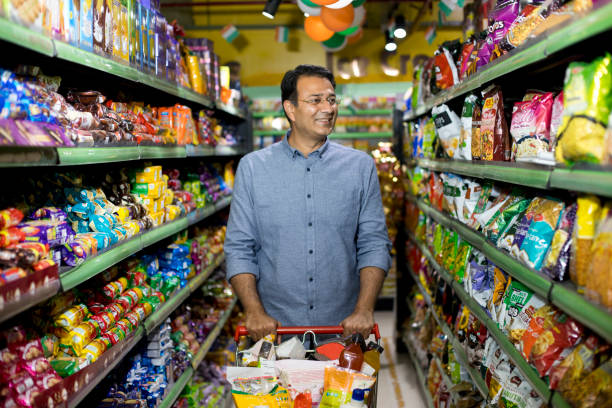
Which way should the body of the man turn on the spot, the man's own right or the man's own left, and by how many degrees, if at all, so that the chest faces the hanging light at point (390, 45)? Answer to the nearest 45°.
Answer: approximately 180°

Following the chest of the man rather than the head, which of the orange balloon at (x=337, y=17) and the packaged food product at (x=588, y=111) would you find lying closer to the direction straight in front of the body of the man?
the packaged food product

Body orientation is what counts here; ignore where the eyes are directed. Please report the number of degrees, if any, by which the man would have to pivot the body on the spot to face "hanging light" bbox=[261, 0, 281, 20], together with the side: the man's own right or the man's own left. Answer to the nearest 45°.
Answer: approximately 180°

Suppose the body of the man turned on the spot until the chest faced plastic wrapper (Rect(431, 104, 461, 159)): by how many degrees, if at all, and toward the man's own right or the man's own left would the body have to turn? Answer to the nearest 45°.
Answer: approximately 135° to the man's own left

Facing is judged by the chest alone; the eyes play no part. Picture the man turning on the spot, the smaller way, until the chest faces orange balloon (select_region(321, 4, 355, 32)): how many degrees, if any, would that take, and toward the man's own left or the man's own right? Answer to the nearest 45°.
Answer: approximately 180°

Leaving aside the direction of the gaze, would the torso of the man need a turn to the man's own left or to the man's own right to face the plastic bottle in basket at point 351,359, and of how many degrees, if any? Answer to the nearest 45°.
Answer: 0° — they already face it

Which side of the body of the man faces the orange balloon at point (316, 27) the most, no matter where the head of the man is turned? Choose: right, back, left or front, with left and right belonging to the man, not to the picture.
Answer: back

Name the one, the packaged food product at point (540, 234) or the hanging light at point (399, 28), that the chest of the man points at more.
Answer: the packaged food product

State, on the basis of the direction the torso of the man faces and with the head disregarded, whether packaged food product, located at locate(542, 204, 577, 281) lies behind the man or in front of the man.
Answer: in front

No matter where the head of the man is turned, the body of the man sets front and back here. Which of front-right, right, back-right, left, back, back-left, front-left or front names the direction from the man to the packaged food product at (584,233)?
front-left

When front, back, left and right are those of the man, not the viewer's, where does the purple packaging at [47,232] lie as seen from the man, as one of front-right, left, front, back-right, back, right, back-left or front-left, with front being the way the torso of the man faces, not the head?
front-right

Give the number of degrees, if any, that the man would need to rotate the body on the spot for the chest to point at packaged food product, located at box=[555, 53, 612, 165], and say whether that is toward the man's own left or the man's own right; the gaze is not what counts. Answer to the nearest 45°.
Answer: approximately 45° to the man's own left

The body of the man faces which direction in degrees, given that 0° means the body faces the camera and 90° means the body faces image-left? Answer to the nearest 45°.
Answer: approximately 0°

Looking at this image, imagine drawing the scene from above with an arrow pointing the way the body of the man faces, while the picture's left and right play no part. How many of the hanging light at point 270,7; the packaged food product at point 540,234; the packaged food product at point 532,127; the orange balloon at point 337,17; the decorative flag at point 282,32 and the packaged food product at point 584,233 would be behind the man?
3

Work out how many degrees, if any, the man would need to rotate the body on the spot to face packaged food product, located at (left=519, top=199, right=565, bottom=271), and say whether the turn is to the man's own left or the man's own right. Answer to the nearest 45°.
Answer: approximately 45° to the man's own left

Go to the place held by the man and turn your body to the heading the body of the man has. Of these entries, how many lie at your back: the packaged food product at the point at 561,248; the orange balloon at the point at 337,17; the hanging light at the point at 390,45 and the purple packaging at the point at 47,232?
2

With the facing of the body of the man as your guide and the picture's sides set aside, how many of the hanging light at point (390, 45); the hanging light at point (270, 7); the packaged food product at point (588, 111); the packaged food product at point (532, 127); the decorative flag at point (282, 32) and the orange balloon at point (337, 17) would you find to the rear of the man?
4

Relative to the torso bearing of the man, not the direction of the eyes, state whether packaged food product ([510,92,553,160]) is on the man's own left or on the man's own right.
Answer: on the man's own left
